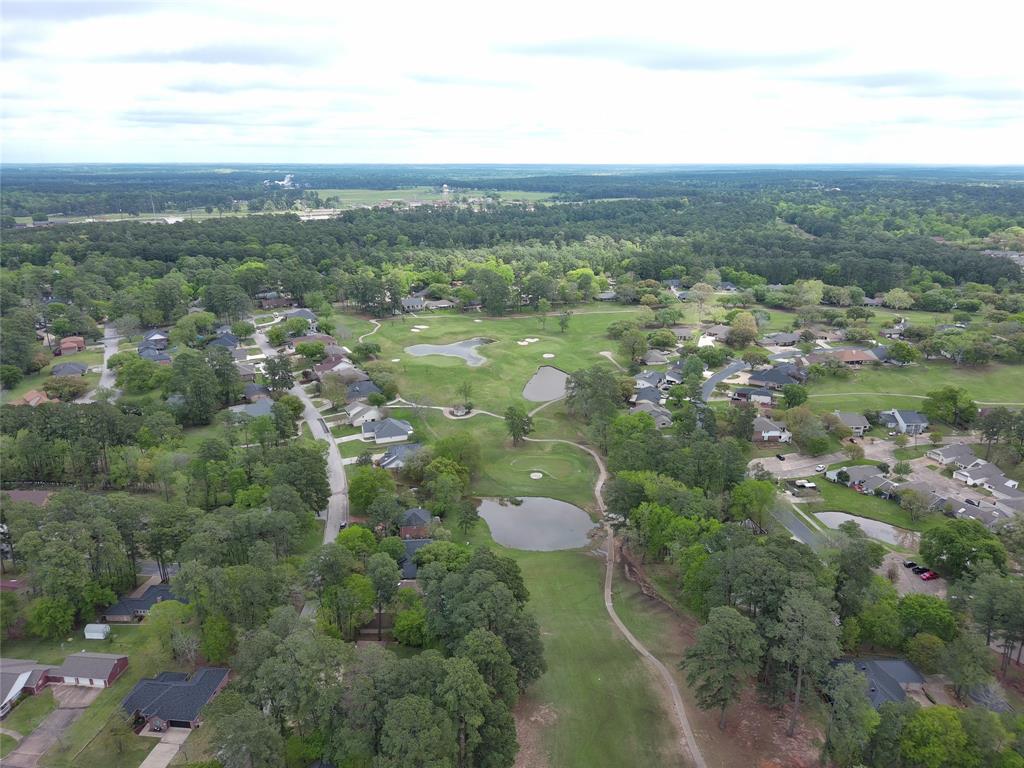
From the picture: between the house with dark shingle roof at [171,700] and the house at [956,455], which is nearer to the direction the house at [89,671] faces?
the house with dark shingle roof

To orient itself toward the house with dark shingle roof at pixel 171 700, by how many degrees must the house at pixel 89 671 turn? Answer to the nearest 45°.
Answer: approximately 45° to its left

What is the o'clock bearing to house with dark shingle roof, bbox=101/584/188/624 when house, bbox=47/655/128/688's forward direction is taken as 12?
The house with dark shingle roof is roughly at 7 o'clock from the house.

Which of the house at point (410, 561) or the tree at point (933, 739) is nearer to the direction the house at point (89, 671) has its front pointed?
the tree

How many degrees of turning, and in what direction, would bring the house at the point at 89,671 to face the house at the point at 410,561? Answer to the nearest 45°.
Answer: approximately 90° to its left

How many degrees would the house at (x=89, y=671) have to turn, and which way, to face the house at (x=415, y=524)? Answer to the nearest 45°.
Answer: approximately 90° to its left

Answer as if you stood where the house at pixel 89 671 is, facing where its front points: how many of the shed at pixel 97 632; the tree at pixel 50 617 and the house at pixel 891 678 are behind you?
2

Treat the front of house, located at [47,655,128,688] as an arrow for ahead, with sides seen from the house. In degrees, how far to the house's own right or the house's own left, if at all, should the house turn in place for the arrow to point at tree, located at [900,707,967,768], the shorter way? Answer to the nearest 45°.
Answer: approximately 45° to the house's own left

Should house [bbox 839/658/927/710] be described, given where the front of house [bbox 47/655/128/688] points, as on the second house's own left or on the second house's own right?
on the second house's own left

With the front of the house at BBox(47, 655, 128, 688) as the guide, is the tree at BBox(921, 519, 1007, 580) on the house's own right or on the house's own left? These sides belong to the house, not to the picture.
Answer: on the house's own left

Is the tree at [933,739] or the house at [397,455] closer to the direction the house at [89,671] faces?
the tree

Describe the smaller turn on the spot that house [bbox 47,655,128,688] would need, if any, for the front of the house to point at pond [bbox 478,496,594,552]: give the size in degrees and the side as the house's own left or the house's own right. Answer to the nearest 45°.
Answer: approximately 90° to the house's own left

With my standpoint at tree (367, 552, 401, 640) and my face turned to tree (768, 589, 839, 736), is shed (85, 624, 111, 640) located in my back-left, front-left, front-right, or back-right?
back-right

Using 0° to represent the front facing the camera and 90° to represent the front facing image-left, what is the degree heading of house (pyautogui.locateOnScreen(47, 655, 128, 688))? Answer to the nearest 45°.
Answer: approximately 0°
